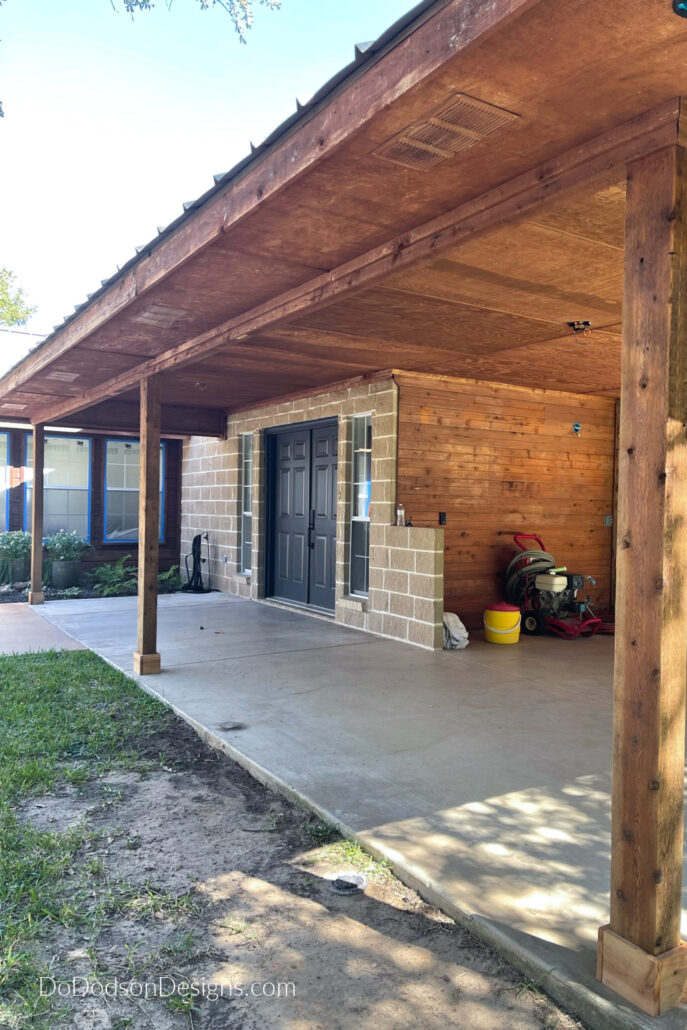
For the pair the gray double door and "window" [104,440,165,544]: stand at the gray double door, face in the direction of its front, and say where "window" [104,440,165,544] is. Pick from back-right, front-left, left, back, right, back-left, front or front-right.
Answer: right

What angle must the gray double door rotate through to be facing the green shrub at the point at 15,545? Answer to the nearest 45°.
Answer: approximately 90° to its right

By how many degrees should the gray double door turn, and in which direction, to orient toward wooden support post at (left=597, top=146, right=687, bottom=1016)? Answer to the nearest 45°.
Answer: approximately 45° to its left

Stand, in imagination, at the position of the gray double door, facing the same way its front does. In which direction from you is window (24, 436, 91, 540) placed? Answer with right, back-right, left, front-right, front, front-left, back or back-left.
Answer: right

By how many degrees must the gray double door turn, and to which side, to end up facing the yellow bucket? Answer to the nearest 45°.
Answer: approximately 90° to its left

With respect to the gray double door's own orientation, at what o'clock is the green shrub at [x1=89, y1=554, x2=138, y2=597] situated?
The green shrub is roughly at 3 o'clock from the gray double door.

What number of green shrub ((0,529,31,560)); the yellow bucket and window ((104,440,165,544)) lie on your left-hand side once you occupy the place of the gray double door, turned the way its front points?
1
